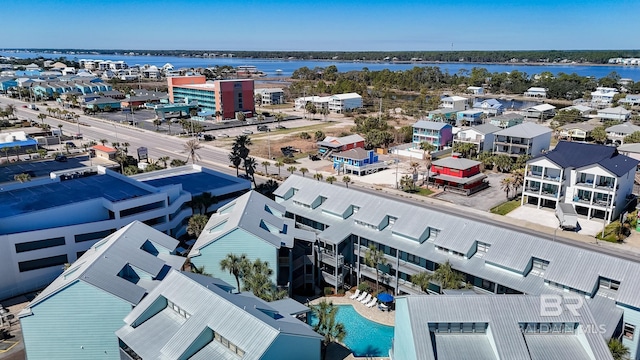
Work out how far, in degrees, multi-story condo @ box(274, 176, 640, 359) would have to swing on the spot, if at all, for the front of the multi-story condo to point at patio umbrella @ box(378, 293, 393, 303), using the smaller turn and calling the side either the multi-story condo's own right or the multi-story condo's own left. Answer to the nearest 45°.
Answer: approximately 45° to the multi-story condo's own right

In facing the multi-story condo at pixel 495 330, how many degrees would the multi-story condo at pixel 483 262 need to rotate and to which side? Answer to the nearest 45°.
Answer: approximately 45° to its left

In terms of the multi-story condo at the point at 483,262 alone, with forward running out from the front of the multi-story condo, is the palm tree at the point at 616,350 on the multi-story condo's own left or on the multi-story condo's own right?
on the multi-story condo's own left

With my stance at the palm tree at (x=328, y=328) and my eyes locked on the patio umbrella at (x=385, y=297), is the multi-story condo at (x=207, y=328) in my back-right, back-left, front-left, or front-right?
back-left

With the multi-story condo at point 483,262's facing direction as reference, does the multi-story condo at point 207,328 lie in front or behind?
in front

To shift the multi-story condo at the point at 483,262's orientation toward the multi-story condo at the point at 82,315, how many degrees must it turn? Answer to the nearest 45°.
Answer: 0° — it already faces it

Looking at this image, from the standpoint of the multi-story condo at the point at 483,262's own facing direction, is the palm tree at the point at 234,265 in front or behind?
in front

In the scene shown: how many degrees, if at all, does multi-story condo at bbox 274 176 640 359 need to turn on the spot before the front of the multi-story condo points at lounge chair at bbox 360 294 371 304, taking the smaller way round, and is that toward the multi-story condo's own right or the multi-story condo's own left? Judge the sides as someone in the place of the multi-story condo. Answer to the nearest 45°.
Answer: approximately 45° to the multi-story condo's own right

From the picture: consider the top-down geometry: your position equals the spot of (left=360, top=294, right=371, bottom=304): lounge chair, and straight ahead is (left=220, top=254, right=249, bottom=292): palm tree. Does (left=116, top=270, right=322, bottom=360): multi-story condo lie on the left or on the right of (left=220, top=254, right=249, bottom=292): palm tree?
left

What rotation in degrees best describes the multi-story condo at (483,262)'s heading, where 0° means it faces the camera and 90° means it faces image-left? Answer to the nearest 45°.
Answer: approximately 45°

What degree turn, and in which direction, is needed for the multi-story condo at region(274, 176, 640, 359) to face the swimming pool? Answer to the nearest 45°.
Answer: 0° — it already faces it
